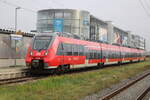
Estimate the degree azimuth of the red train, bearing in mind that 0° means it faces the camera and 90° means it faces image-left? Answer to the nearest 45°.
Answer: approximately 45°
